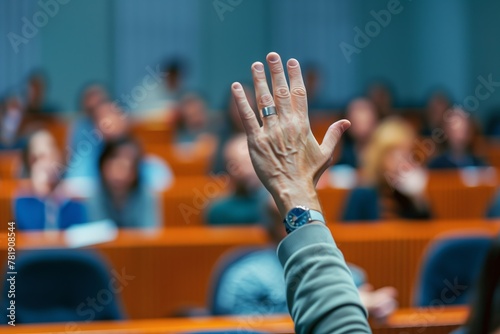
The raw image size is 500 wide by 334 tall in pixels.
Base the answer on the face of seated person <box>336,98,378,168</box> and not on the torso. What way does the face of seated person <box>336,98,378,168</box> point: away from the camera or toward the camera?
toward the camera

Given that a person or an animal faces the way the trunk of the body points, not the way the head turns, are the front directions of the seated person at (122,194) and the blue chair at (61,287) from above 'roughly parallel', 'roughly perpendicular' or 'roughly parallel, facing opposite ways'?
roughly parallel

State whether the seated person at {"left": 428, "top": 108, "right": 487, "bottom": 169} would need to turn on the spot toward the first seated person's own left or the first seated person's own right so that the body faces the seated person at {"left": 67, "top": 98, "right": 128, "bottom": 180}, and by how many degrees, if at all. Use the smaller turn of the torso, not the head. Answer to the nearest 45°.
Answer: approximately 90° to the first seated person's own right

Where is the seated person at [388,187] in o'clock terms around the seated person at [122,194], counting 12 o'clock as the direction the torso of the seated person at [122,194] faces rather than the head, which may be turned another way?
the seated person at [388,187] is roughly at 9 o'clock from the seated person at [122,194].

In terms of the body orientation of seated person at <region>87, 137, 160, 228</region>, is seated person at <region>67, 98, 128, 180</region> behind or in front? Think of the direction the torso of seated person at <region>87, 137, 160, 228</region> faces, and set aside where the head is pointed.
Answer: behind

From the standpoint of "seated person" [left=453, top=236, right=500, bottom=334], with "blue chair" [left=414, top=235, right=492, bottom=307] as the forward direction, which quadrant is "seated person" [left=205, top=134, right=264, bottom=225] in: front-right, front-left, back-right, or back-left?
front-left

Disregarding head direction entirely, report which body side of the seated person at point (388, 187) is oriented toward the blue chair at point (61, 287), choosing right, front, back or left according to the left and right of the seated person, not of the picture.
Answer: right

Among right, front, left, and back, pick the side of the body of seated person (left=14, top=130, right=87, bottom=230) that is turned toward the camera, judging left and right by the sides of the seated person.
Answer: front

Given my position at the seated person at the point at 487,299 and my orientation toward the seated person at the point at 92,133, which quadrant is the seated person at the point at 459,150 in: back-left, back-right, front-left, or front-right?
front-right

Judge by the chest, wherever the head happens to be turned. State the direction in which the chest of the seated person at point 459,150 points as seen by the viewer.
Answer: toward the camera

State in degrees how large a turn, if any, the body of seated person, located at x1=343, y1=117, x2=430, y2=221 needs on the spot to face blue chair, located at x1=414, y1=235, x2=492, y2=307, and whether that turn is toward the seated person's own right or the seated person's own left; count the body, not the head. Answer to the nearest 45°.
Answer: approximately 45° to the seated person's own right

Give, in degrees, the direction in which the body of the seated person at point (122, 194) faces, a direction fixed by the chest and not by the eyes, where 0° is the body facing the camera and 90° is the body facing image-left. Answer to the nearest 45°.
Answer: approximately 0°

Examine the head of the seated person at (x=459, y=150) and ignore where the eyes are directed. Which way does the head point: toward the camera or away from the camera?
toward the camera

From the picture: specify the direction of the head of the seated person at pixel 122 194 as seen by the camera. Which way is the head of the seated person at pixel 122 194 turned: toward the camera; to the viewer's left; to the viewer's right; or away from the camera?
toward the camera

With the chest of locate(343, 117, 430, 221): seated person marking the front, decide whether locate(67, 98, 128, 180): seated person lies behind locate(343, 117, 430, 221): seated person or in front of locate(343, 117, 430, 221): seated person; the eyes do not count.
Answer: behind

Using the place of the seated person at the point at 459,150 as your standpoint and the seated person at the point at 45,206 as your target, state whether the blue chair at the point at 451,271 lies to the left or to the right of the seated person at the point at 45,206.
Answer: left
